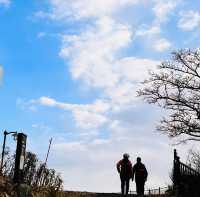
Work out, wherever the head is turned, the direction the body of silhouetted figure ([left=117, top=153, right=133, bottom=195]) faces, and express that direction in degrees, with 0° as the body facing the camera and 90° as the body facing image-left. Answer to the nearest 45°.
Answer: approximately 180°

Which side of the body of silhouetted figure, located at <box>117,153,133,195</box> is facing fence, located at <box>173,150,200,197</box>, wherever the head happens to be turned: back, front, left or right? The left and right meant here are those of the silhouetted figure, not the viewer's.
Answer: right

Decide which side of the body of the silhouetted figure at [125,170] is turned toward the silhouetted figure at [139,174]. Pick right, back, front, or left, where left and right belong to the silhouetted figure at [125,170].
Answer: right
